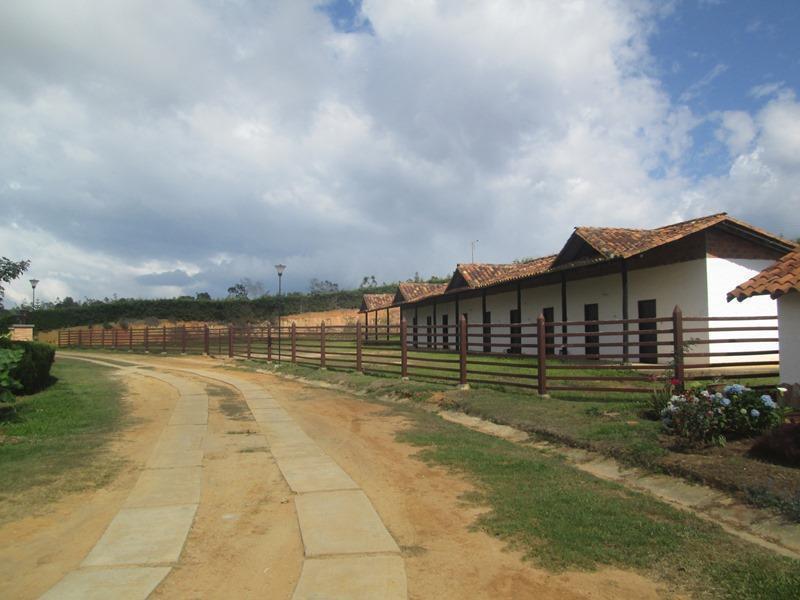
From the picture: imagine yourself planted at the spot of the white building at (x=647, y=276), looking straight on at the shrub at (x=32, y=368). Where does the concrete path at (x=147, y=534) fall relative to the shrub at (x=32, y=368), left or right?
left

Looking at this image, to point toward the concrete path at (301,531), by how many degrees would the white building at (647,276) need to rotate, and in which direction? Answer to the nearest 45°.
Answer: approximately 45° to its left

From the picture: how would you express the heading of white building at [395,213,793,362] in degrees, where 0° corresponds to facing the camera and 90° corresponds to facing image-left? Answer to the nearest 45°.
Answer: approximately 45°

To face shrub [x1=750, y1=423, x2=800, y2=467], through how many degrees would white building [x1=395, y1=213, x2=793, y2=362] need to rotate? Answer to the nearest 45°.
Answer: approximately 45° to its left

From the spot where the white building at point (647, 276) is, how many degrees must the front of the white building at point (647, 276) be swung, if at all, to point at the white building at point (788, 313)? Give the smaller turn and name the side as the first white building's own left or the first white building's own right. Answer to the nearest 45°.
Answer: approximately 45° to the first white building's own left

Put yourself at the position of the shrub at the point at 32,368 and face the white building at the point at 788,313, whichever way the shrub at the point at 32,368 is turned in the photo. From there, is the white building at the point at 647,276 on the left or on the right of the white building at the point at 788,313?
left

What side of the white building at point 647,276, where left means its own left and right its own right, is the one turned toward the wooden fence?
front

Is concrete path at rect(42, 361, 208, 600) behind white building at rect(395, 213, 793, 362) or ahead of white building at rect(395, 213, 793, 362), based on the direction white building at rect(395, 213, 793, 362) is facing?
ahead

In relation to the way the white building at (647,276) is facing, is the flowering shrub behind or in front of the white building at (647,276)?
in front
